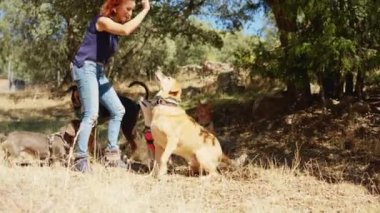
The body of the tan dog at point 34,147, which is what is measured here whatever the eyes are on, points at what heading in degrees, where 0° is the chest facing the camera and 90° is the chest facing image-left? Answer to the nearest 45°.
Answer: approximately 270°

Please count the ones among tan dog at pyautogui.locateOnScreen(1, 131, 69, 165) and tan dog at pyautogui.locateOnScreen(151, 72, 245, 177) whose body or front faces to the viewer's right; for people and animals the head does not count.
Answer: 1

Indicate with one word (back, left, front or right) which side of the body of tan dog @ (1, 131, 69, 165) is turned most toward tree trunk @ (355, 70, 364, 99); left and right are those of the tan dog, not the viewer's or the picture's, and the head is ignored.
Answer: front

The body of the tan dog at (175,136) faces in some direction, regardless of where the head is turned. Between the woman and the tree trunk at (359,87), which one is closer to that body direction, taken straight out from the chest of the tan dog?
the woman

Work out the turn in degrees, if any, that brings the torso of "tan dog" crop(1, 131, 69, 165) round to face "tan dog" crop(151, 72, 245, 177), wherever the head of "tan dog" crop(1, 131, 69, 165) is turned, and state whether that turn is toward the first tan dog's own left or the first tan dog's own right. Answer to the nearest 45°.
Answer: approximately 45° to the first tan dog's own right

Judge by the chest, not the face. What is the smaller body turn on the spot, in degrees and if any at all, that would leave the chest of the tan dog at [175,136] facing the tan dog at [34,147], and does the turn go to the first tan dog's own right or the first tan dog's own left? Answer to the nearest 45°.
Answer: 0° — it already faces it

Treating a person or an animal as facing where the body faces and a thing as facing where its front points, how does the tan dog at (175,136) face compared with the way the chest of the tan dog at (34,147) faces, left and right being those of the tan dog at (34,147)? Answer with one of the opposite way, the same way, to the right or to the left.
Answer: the opposite way

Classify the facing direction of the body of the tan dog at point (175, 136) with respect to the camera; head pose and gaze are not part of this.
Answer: to the viewer's left

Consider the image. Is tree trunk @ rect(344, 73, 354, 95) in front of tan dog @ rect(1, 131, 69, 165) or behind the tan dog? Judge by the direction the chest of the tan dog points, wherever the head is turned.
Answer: in front

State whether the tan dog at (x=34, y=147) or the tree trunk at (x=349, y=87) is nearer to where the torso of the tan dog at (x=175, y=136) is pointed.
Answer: the tan dog
